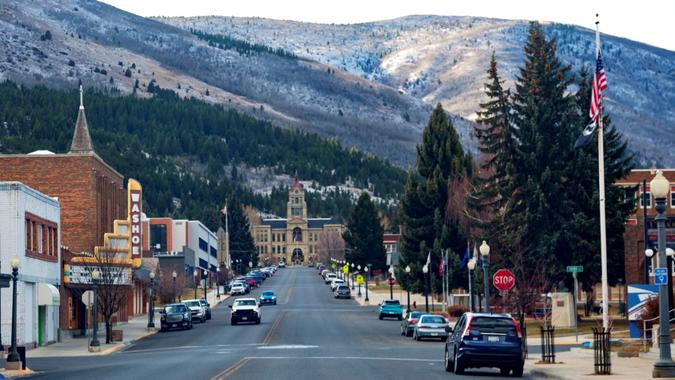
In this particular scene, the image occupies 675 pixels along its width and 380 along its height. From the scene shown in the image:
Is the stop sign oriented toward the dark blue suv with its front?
yes

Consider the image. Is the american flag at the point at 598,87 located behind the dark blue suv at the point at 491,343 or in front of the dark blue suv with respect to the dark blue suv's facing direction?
in front

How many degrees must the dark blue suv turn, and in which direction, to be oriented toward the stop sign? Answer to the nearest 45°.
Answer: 0° — it already faces it

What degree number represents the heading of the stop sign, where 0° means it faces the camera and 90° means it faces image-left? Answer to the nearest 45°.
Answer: approximately 0°

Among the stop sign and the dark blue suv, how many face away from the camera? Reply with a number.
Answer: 1

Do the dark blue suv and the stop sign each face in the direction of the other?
yes

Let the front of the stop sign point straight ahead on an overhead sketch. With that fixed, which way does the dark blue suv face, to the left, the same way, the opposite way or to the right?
the opposite way

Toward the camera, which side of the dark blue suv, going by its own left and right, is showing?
back
